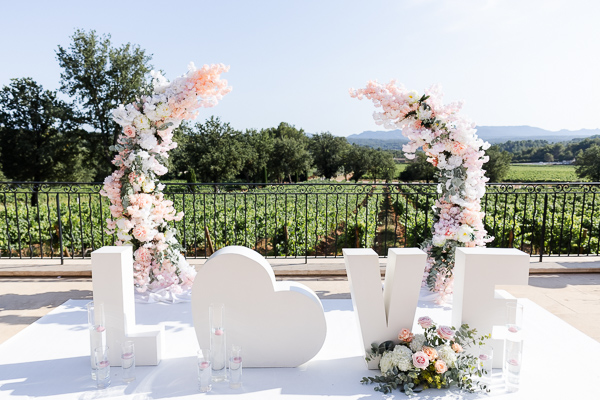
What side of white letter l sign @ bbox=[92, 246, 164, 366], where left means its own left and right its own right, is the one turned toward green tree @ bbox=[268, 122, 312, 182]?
back

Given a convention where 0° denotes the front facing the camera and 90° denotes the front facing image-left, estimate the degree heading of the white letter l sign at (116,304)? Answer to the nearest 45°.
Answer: approximately 0°

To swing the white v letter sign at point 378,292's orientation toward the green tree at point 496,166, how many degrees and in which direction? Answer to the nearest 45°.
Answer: approximately 180°

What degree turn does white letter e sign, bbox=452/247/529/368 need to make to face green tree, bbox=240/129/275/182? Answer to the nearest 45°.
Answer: approximately 135° to its right

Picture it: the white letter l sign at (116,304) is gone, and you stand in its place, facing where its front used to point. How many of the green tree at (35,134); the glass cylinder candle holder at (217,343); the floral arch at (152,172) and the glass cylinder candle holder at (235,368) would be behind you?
2

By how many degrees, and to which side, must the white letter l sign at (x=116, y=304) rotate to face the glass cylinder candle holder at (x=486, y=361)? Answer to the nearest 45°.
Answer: approximately 45° to its left

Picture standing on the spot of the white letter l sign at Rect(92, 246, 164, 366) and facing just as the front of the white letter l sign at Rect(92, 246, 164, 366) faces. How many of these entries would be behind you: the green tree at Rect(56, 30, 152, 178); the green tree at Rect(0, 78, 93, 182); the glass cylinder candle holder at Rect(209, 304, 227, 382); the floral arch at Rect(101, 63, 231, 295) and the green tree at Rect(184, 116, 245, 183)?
4

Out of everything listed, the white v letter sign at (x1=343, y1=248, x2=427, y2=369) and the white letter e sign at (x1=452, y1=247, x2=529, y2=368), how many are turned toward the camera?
2

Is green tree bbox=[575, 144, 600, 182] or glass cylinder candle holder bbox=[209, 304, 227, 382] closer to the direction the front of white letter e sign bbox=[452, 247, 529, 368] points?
the glass cylinder candle holder

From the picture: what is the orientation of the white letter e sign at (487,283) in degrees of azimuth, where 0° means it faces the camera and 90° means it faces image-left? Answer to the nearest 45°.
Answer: approximately 0°
